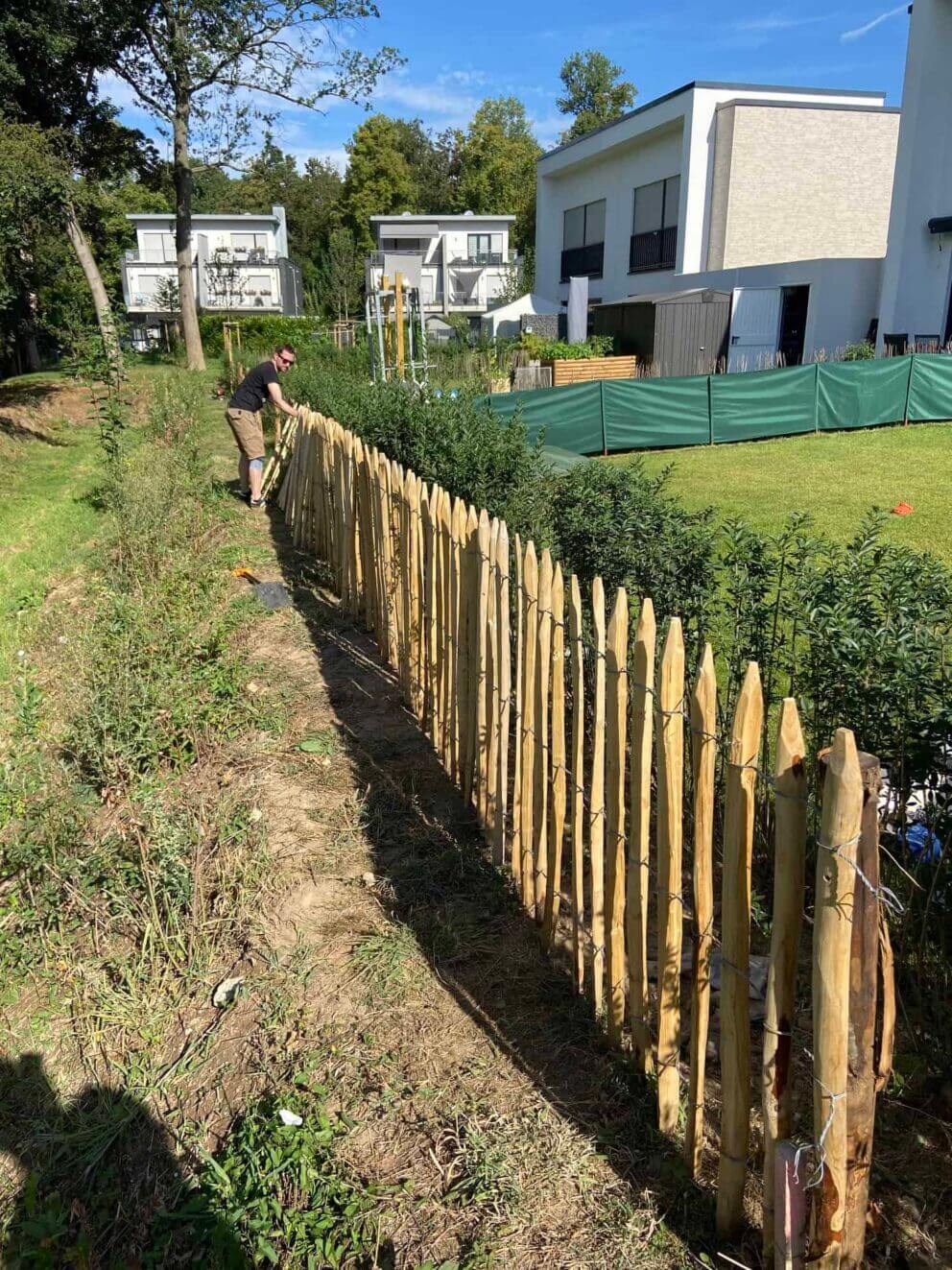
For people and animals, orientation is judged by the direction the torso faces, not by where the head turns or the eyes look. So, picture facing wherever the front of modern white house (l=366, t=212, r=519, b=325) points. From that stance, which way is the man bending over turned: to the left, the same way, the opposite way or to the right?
to the left

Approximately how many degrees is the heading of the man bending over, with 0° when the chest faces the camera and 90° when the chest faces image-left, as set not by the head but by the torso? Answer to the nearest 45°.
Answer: approximately 270°

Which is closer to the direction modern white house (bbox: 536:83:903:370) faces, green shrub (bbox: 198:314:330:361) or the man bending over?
the man bending over

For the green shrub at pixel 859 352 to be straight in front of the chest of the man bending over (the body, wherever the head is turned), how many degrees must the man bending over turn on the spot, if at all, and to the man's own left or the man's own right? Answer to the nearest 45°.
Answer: approximately 45° to the man's own left

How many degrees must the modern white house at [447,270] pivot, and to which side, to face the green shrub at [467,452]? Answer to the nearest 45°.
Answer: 0° — it already faces it

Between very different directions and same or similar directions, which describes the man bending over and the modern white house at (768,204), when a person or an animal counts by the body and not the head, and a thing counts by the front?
very different directions

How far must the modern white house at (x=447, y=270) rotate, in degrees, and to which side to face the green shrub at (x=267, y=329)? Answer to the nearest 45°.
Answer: approximately 45° to its right

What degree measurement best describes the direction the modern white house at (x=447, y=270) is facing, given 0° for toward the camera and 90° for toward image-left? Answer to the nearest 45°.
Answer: approximately 0°

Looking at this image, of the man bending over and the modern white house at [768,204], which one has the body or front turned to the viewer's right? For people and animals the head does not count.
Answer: the man bending over

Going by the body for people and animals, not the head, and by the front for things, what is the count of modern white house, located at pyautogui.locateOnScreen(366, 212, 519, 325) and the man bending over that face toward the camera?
1
